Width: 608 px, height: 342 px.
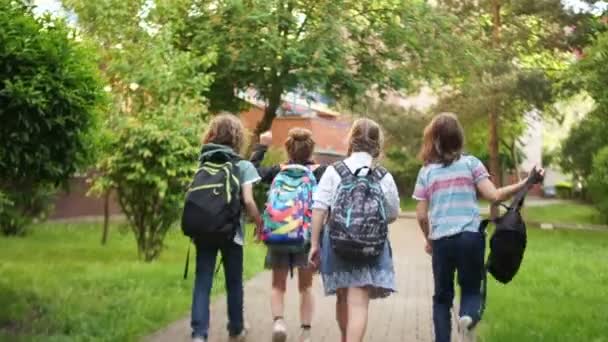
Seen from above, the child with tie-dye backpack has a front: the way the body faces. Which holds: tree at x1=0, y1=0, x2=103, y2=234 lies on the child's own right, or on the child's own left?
on the child's own left

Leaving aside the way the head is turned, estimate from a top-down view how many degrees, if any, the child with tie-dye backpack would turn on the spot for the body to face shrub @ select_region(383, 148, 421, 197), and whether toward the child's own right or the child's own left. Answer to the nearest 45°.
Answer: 0° — they already face it

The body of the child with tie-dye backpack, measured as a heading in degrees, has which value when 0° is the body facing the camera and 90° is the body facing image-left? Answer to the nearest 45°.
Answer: approximately 180°

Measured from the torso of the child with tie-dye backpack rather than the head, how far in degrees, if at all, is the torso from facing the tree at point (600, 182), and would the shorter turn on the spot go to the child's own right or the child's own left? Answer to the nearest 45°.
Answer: approximately 45° to the child's own right

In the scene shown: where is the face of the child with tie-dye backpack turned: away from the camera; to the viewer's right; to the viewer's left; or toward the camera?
away from the camera
